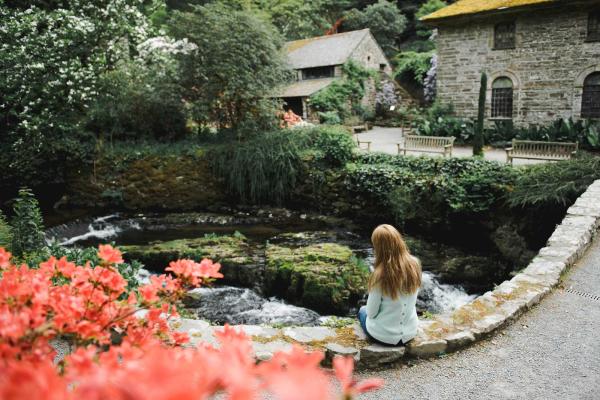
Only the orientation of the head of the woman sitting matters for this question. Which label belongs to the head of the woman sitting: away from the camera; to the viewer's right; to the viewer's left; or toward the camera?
away from the camera

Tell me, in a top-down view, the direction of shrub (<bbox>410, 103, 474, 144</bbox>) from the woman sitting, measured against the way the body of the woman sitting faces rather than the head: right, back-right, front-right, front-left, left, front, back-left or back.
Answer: front-right

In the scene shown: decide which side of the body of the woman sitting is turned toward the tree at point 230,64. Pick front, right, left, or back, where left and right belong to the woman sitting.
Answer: front

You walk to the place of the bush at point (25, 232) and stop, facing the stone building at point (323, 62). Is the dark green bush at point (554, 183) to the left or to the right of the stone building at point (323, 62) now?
right

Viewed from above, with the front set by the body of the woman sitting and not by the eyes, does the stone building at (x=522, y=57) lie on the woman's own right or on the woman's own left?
on the woman's own right

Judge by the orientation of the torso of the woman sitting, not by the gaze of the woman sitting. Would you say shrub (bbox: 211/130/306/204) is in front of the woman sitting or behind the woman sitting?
in front

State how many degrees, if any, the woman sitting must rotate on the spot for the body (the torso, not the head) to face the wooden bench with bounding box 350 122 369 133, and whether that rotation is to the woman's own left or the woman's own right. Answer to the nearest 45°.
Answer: approximately 45° to the woman's own right

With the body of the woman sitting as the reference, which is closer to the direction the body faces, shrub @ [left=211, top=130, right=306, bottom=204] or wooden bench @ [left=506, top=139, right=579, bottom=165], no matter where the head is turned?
the shrub

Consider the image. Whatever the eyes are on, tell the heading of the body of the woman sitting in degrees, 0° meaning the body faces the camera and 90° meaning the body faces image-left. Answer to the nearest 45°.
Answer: approximately 135°

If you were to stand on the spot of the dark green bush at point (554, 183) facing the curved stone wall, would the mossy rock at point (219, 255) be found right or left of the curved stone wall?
right

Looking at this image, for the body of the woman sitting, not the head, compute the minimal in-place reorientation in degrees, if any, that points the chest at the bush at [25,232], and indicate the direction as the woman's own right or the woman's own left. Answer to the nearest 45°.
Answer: approximately 45° to the woman's own left

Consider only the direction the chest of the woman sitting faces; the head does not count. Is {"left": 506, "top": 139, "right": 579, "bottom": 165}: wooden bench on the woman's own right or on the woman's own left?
on the woman's own right
